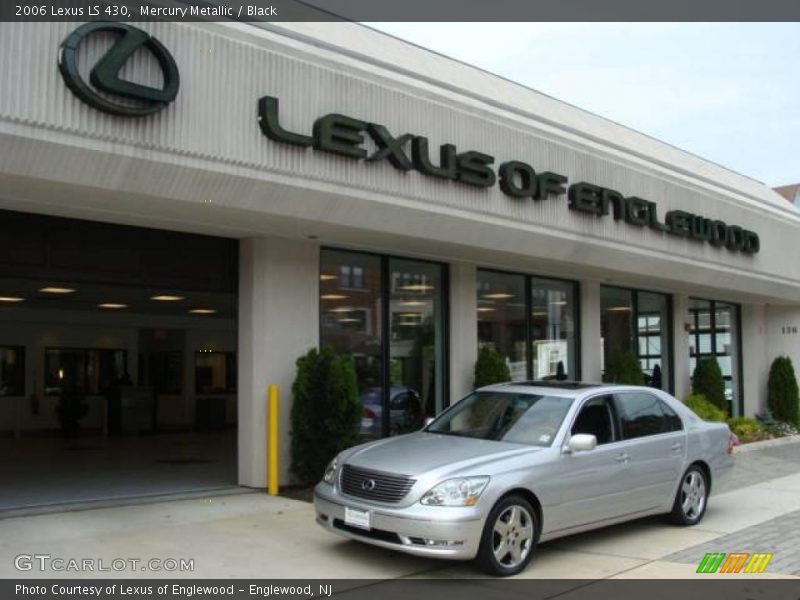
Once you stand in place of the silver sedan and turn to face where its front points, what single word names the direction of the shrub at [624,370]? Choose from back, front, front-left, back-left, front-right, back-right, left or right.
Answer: back-right

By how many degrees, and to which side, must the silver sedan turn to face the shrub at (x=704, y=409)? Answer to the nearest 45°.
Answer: approximately 135° to its right

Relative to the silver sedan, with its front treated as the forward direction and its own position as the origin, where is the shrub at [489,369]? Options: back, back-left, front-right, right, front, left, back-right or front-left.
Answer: back-right

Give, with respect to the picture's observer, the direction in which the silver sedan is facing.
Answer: facing the viewer and to the left of the viewer

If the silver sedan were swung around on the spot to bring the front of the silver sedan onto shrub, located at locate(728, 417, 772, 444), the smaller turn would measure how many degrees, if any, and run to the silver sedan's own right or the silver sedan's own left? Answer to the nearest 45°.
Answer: approximately 135° to the silver sedan's own right

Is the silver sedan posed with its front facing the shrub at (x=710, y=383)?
no

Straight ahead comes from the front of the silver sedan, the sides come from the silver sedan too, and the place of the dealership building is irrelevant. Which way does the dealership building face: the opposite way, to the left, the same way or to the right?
to the left

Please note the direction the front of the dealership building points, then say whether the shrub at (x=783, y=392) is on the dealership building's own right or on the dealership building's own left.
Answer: on the dealership building's own left
